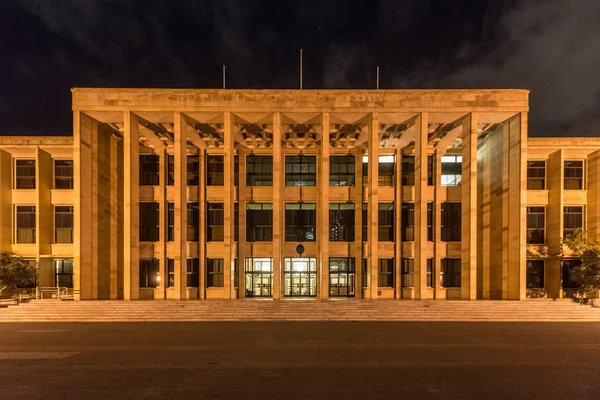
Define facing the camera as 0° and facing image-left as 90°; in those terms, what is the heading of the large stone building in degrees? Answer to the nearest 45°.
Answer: approximately 0°
